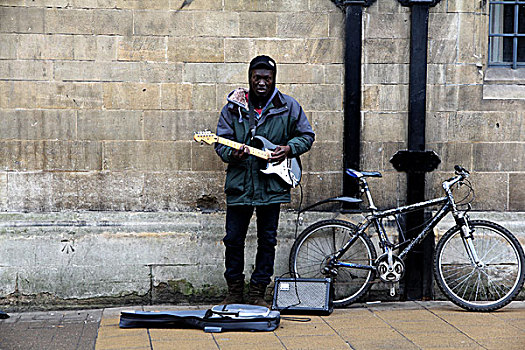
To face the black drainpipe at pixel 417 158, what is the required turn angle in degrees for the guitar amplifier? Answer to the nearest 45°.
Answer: approximately 135° to its left

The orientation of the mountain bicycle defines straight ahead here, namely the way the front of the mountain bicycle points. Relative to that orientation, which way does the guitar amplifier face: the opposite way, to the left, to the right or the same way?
to the right

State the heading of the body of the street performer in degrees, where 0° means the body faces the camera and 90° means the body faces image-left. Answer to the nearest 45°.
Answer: approximately 0°

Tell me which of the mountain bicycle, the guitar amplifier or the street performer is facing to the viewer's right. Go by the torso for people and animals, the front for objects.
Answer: the mountain bicycle

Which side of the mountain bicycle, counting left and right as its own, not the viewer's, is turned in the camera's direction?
right

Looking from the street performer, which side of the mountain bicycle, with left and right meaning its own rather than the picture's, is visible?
back

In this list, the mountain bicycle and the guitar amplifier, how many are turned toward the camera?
1

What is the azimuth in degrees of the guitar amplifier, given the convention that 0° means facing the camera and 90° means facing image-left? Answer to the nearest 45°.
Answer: approximately 0°

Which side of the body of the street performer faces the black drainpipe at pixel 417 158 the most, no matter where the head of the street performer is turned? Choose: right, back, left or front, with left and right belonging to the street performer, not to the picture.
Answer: left
